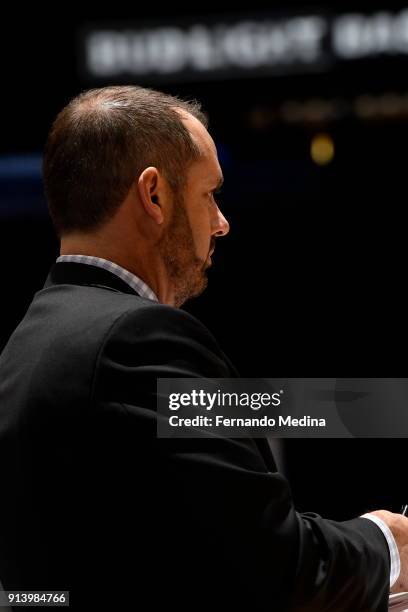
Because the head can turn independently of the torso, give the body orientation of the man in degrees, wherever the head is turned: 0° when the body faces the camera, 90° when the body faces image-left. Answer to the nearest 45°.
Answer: approximately 225°

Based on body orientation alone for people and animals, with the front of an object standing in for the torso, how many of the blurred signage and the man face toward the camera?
1

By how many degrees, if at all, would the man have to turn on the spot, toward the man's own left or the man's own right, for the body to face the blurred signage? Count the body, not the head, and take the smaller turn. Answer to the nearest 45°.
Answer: approximately 45° to the man's own left

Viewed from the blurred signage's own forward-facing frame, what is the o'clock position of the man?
The man is roughly at 12 o'clock from the blurred signage.

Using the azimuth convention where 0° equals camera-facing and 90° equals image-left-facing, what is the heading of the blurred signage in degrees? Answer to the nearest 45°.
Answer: approximately 0°

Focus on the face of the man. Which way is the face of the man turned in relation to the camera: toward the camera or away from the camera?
away from the camera
